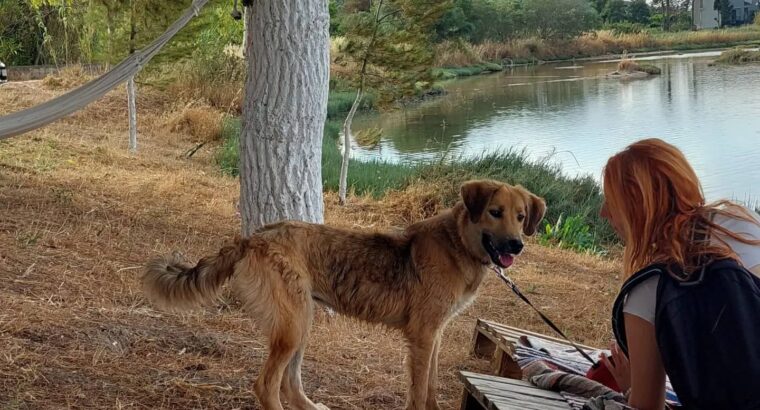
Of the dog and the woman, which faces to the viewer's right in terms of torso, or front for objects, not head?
the dog

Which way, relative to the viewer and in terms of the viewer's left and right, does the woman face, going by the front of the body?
facing away from the viewer and to the left of the viewer

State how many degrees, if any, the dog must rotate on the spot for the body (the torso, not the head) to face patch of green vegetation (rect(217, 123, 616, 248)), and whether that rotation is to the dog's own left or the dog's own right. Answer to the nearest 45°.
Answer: approximately 90° to the dog's own left

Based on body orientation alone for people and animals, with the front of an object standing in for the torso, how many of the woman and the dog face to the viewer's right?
1

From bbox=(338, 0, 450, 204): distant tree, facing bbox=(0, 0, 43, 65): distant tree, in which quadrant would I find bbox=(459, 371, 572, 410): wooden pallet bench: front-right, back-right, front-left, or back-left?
back-left

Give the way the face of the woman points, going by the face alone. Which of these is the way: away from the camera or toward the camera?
away from the camera

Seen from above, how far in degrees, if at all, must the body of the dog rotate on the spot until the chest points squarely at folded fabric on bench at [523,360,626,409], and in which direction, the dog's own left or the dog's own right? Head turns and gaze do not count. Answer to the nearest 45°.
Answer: approximately 45° to the dog's own right

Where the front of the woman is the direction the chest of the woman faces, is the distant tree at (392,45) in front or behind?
in front

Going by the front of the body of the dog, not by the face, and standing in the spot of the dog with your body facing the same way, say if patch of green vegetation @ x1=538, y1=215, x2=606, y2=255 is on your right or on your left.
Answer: on your left

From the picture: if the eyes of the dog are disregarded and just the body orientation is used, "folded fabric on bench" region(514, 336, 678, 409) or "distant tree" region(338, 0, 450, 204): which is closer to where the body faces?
the folded fabric on bench

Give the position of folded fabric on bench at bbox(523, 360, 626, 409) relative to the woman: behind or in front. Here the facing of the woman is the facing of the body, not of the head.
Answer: in front

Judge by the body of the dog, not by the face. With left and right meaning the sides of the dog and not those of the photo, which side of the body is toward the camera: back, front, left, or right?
right
